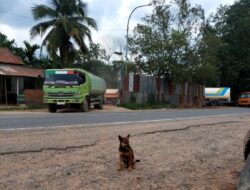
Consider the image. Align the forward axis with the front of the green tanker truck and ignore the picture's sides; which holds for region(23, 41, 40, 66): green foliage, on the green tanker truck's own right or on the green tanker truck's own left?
on the green tanker truck's own right

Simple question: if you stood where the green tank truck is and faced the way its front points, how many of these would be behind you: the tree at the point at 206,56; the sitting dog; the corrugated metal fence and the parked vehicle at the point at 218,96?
3

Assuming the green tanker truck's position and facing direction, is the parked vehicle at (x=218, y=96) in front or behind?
behind

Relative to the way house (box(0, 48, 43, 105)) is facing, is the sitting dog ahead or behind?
ahead

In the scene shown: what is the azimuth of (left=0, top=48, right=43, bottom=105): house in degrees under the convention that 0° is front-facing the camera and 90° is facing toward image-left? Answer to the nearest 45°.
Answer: approximately 0°

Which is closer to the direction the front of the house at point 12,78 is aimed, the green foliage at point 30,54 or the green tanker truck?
the green tanker truck

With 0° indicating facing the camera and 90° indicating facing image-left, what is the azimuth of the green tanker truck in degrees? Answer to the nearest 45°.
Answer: approximately 45°

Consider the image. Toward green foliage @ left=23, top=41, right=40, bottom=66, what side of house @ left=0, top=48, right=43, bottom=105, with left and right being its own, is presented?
back

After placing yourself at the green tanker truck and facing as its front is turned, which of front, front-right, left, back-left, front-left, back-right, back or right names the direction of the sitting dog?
front-left

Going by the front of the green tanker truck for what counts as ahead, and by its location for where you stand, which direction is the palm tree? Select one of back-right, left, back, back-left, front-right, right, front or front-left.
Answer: back-right

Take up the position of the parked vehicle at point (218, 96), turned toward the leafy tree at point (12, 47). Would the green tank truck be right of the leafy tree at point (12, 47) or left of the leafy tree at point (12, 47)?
left
